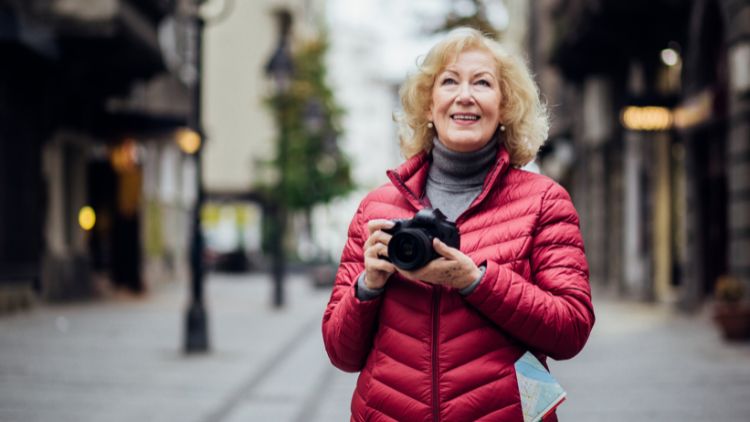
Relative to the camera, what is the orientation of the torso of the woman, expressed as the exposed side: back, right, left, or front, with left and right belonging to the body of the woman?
front

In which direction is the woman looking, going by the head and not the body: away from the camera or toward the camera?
toward the camera

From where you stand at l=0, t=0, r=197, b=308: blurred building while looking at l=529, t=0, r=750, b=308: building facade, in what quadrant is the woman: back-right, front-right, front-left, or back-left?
front-right

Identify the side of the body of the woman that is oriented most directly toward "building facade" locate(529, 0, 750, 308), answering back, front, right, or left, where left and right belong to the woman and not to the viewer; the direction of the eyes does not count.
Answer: back

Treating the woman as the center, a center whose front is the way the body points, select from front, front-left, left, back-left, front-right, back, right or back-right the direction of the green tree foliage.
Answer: back

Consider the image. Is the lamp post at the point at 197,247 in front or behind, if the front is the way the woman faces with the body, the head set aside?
behind

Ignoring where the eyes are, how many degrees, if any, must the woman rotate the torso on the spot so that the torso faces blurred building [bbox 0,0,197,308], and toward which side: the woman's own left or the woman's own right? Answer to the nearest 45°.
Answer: approximately 135° to the woman's own right
